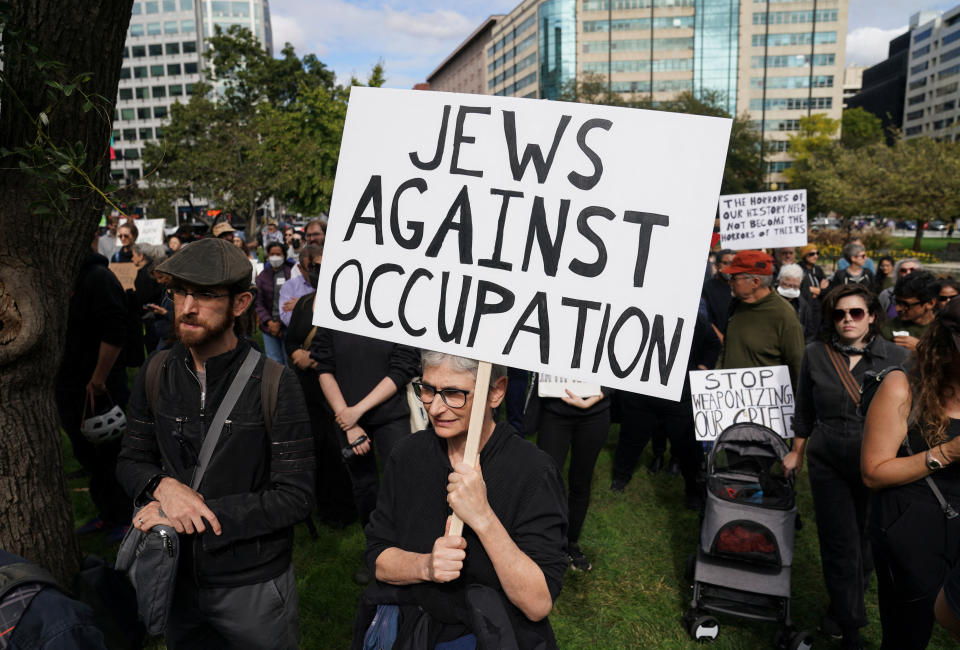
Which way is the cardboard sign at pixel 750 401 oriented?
toward the camera

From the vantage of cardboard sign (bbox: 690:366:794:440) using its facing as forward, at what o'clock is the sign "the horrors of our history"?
The sign "the horrors of our history" is roughly at 6 o'clock from the cardboard sign.

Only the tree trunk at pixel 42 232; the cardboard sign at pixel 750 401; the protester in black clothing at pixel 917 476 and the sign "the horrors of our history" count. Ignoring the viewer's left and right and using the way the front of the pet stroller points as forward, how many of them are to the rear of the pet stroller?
2

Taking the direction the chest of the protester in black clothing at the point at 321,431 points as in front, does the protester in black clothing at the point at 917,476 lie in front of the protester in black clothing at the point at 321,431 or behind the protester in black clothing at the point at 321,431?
in front

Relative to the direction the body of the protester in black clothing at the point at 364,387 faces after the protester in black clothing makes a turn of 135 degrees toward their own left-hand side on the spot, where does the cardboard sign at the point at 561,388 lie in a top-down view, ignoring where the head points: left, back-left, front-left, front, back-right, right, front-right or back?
front-right

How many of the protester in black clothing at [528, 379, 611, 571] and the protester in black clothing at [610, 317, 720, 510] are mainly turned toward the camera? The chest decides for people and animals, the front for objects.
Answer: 2

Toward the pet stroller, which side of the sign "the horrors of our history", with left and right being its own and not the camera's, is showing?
front

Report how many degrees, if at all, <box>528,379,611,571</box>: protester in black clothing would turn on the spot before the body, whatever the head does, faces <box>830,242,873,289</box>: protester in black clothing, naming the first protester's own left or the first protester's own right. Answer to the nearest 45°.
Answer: approximately 135° to the first protester's own left

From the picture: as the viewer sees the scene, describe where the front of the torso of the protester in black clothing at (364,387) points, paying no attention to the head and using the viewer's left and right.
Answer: facing the viewer

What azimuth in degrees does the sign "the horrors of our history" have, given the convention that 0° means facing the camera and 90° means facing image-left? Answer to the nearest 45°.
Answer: approximately 0°

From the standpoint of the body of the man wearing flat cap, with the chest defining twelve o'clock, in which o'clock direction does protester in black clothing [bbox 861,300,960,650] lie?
The protester in black clothing is roughly at 8 o'clock from the man wearing flat cap.

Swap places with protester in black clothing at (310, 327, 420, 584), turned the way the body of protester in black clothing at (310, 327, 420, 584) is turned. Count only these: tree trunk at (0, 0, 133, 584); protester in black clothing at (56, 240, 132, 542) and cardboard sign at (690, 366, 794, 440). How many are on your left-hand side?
1

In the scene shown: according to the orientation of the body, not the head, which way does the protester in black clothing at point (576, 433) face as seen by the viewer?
toward the camera
